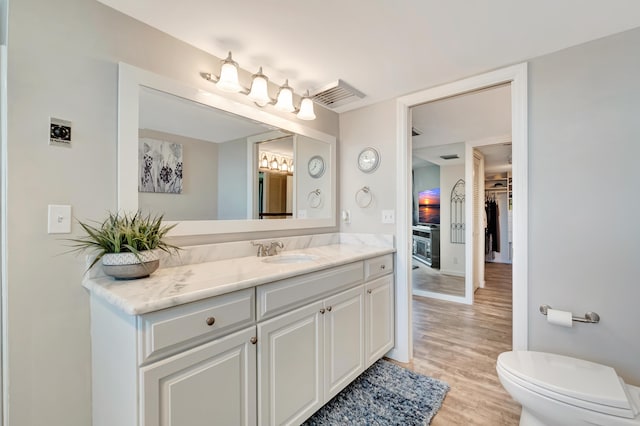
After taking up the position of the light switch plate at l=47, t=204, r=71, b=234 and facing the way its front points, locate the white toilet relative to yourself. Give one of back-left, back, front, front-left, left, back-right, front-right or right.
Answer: front-left

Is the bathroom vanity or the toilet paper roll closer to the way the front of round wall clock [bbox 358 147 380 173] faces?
the bathroom vanity

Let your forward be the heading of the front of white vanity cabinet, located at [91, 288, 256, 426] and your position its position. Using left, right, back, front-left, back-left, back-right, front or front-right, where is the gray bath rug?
front-left

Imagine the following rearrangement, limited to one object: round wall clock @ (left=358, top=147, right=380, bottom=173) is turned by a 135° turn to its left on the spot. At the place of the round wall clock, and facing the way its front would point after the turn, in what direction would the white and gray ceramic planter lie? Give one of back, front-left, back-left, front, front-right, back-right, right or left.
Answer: back-right

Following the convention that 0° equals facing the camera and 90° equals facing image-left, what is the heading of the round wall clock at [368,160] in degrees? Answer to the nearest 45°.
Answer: approximately 45°

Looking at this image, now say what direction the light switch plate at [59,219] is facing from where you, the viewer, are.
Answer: facing the viewer

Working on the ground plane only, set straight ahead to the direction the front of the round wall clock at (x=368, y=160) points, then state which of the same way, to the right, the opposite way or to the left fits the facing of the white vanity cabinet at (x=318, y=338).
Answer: to the left

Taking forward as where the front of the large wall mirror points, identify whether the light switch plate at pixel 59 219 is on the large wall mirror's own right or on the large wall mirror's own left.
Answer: on the large wall mirror's own right

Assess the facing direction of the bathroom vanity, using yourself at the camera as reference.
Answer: facing the viewer and to the right of the viewer
